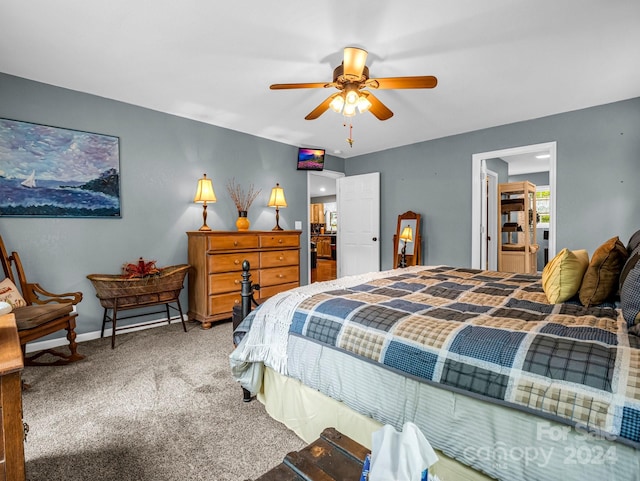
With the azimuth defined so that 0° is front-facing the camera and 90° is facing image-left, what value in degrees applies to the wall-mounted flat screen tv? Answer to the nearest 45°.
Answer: approximately 315°

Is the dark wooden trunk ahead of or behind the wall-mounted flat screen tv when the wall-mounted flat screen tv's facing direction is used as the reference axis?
ahead

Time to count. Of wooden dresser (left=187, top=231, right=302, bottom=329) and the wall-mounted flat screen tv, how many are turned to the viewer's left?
0

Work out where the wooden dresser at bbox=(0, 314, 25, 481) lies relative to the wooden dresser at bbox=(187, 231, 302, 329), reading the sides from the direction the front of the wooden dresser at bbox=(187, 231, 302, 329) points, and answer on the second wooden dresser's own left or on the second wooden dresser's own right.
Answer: on the second wooden dresser's own right

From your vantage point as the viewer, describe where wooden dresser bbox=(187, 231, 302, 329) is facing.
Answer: facing the viewer and to the right of the viewer

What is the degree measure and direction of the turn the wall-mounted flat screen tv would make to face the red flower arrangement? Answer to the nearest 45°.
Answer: approximately 90° to its right

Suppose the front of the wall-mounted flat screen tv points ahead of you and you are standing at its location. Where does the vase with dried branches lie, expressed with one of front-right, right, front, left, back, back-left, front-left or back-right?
right

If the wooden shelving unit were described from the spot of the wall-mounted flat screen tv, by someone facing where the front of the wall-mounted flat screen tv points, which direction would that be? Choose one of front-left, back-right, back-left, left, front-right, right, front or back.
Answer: front-left

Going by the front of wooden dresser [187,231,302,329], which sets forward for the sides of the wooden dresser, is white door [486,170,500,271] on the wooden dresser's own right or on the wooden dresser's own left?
on the wooden dresser's own left

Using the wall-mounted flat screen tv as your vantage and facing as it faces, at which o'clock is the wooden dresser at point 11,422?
The wooden dresser is roughly at 2 o'clock from the wall-mounted flat screen tv.

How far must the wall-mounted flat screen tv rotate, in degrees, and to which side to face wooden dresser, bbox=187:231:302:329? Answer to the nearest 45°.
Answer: approximately 90° to its right

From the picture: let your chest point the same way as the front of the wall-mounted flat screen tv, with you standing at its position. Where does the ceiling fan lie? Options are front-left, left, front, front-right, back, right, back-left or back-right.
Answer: front-right

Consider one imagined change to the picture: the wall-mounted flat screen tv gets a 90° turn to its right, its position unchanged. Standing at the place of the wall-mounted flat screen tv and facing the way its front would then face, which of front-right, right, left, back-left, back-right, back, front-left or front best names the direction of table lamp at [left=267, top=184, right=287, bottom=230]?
front

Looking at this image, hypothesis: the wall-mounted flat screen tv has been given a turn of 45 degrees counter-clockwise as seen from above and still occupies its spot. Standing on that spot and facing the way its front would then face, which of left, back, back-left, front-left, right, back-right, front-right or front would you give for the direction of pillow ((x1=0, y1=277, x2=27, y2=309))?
back-right

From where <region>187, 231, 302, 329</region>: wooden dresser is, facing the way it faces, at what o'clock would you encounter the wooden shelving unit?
The wooden shelving unit is roughly at 10 o'clock from the wooden dresser.

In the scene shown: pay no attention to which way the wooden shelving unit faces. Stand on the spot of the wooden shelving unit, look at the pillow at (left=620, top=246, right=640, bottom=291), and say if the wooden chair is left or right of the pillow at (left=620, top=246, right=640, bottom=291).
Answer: right
